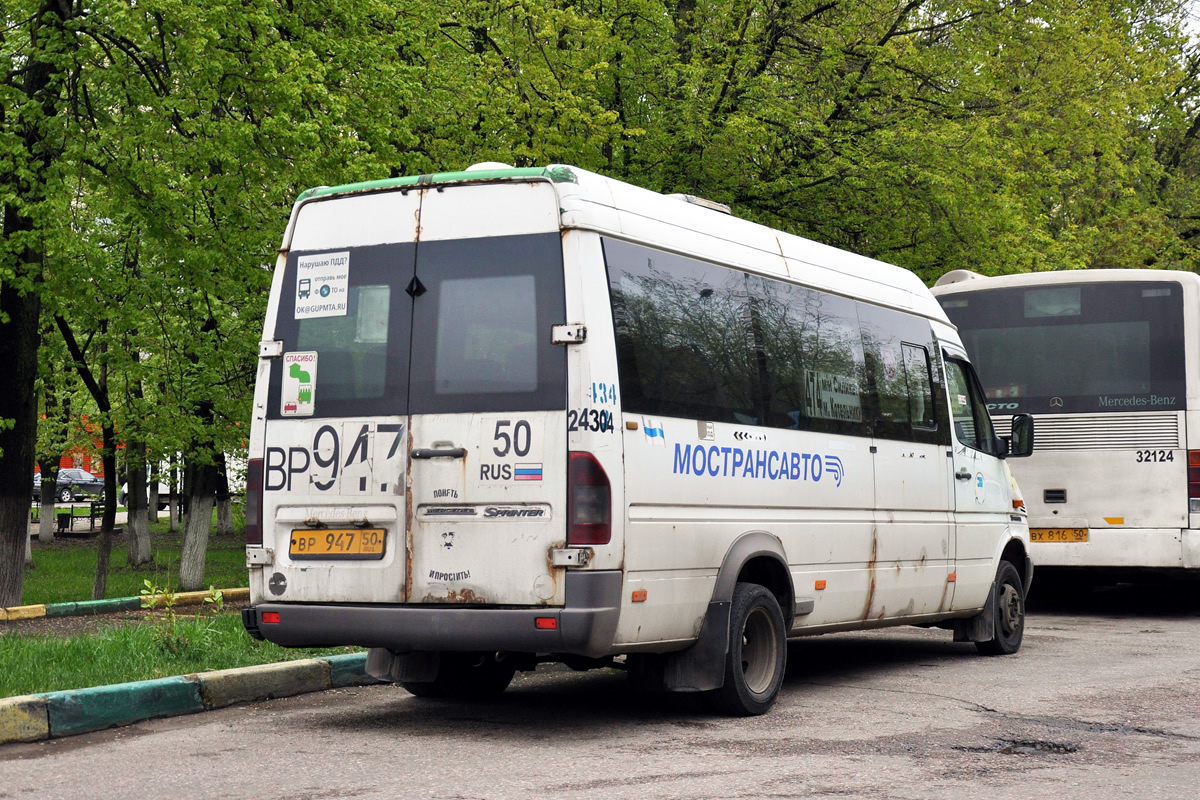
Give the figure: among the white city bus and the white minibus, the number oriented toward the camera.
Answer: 0

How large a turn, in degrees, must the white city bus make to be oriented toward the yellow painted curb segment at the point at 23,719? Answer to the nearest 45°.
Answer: approximately 135° to its left

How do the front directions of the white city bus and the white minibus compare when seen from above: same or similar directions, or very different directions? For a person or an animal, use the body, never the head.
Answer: same or similar directions

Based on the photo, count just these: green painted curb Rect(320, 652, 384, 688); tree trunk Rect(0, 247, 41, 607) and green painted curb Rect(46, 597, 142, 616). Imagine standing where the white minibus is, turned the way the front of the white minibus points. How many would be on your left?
3

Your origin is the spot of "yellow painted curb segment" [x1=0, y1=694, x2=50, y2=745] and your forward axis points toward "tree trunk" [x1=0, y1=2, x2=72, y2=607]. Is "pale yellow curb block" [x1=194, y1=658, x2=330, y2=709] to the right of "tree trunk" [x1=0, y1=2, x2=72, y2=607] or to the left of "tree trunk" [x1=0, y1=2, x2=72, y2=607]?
right

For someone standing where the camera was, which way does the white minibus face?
facing away from the viewer and to the right of the viewer

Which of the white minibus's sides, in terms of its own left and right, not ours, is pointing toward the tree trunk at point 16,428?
left

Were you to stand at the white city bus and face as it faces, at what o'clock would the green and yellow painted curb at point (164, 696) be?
The green and yellow painted curb is roughly at 7 o'clock from the white city bus.

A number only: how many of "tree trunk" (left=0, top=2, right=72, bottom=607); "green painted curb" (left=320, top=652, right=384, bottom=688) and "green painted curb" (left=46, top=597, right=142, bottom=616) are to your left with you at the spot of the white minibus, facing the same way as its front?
3

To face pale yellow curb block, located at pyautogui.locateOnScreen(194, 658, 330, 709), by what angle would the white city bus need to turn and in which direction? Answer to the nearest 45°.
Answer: approximately 135° to its left

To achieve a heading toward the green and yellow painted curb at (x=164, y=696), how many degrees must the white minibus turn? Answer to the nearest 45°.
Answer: approximately 135° to its left

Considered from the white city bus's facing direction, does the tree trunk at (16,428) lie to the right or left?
on its left

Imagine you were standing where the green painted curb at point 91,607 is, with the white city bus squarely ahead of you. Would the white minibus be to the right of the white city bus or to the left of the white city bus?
right

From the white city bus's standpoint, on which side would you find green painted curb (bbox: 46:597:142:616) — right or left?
on its left

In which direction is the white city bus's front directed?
away from the camera

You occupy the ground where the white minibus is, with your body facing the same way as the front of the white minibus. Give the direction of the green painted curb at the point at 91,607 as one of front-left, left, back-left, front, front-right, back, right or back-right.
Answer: left

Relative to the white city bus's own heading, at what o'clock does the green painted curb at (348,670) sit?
The green painted curb is roughly at 7 o'clock from the white city bus.
